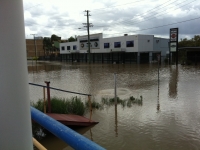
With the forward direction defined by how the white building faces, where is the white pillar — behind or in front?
in front

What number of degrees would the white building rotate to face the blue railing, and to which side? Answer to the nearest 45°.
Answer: approximately 45° to its left
